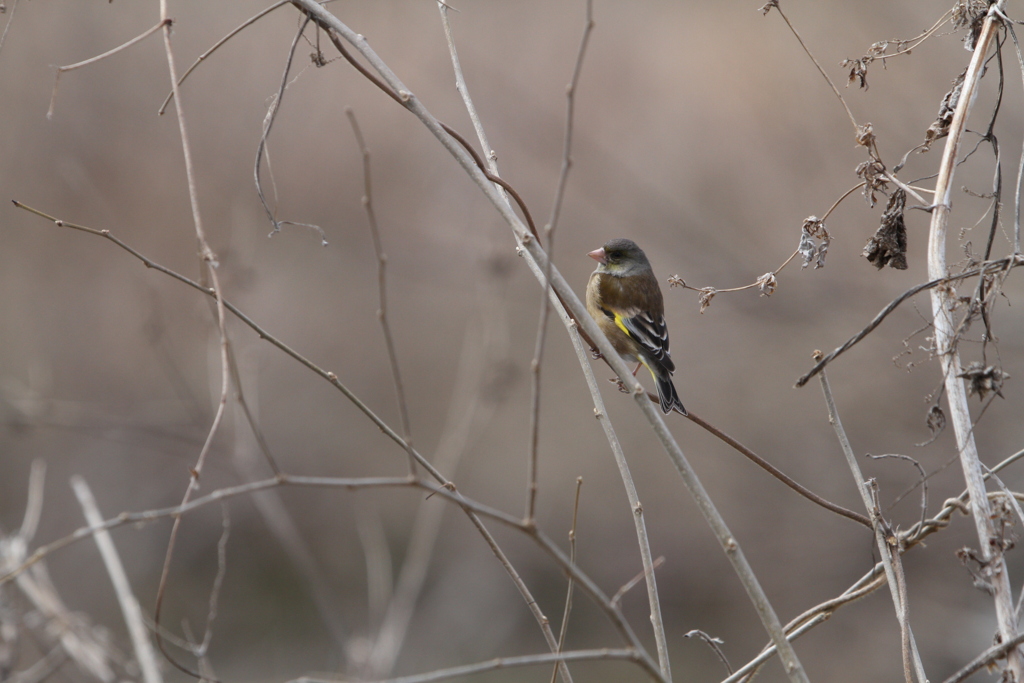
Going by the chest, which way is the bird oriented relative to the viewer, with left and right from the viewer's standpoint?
facing to the left of the viewer

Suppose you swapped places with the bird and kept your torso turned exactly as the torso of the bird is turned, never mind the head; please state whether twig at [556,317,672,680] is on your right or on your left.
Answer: on your left
